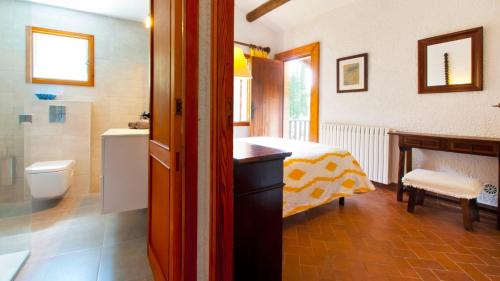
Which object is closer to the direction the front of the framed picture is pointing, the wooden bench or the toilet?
the toilet

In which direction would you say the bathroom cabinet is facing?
to the viewer's left

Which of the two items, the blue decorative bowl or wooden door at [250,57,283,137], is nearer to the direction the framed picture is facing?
the blue decorative bowl

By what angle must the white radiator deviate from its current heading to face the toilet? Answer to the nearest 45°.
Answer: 0° — it already faces it
